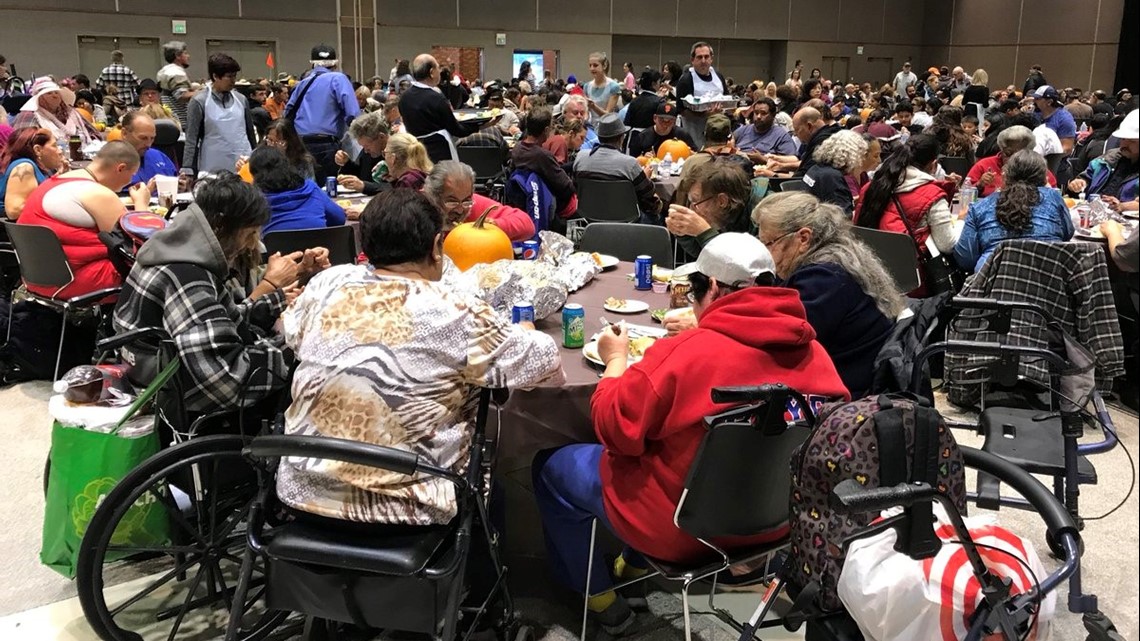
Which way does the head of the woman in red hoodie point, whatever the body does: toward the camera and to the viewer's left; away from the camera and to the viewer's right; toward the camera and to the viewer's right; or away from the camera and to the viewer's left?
away from the camera and to the viewer's left

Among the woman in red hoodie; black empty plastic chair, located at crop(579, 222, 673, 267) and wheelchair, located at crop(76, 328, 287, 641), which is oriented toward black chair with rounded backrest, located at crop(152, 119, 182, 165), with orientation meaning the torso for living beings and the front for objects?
the woman in red hoodie

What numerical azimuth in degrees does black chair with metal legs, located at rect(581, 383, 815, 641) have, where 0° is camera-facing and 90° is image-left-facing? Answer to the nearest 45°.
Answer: approximately 135°

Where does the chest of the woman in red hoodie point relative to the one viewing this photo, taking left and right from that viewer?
facing away from the viewer and to the left of the viewer

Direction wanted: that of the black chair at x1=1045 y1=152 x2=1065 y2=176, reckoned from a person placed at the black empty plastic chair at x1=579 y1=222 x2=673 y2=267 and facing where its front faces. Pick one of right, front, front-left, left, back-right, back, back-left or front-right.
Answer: back-left

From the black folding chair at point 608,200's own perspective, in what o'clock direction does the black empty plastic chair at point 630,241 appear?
the black empty plastic chair at point 630,241 is roughly at 6 o'clock from the black folding chair at point 608,200.

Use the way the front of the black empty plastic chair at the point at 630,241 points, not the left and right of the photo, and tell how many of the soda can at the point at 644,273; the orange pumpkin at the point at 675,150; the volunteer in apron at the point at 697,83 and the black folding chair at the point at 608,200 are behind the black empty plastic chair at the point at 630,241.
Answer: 3

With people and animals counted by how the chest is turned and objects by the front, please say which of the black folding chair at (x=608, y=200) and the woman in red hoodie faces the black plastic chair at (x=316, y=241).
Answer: the woman in red hoodie

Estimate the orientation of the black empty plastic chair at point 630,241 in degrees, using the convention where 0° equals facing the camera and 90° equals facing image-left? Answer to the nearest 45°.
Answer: approximately 0°

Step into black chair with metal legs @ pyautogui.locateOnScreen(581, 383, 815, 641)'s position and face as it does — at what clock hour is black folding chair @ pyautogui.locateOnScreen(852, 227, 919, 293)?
black folding chair @ pyautogui.locateOnScreen(852, 227, 919, 293) is roughly at 2 o'clock from black chair with metal legs @ pyautogui.locateOnScreen(581, 383, 815, 641).
